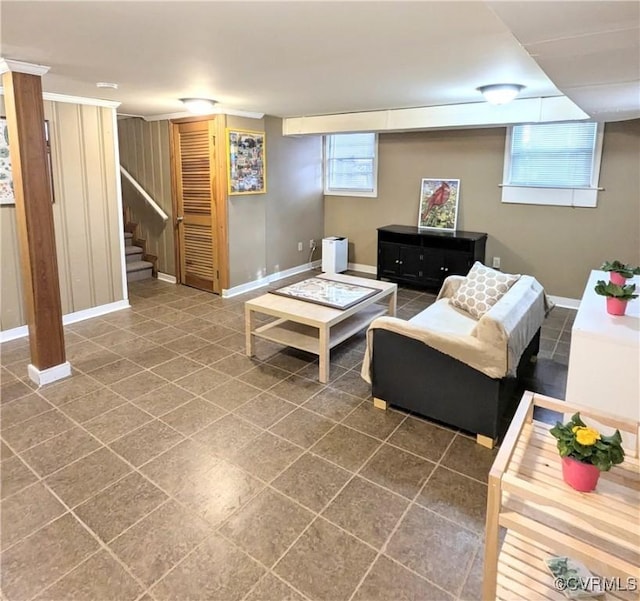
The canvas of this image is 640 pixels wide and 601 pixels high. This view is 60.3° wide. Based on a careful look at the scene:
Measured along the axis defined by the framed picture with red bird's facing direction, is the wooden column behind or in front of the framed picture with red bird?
in front

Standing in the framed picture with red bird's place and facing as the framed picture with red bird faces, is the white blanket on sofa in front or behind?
in front

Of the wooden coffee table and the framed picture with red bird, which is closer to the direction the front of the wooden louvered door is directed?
the wooden coffee table

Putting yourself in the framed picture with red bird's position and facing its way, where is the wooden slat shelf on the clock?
The wooden slat shelf is roughly at 12 o'clock from the framed picture with red bird.

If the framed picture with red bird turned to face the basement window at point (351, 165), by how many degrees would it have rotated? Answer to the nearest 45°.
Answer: approximately 135° to its right

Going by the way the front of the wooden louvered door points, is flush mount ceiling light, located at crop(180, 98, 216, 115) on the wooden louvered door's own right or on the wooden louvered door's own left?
on the wooden louvered door's own left

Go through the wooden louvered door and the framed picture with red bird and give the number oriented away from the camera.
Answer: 0

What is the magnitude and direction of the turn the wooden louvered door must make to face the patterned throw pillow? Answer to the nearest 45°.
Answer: approximately 90° to its left

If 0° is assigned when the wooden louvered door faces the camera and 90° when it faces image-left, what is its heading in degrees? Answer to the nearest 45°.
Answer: approximately 45°

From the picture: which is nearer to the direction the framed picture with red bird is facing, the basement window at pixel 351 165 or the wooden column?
the wooden column
